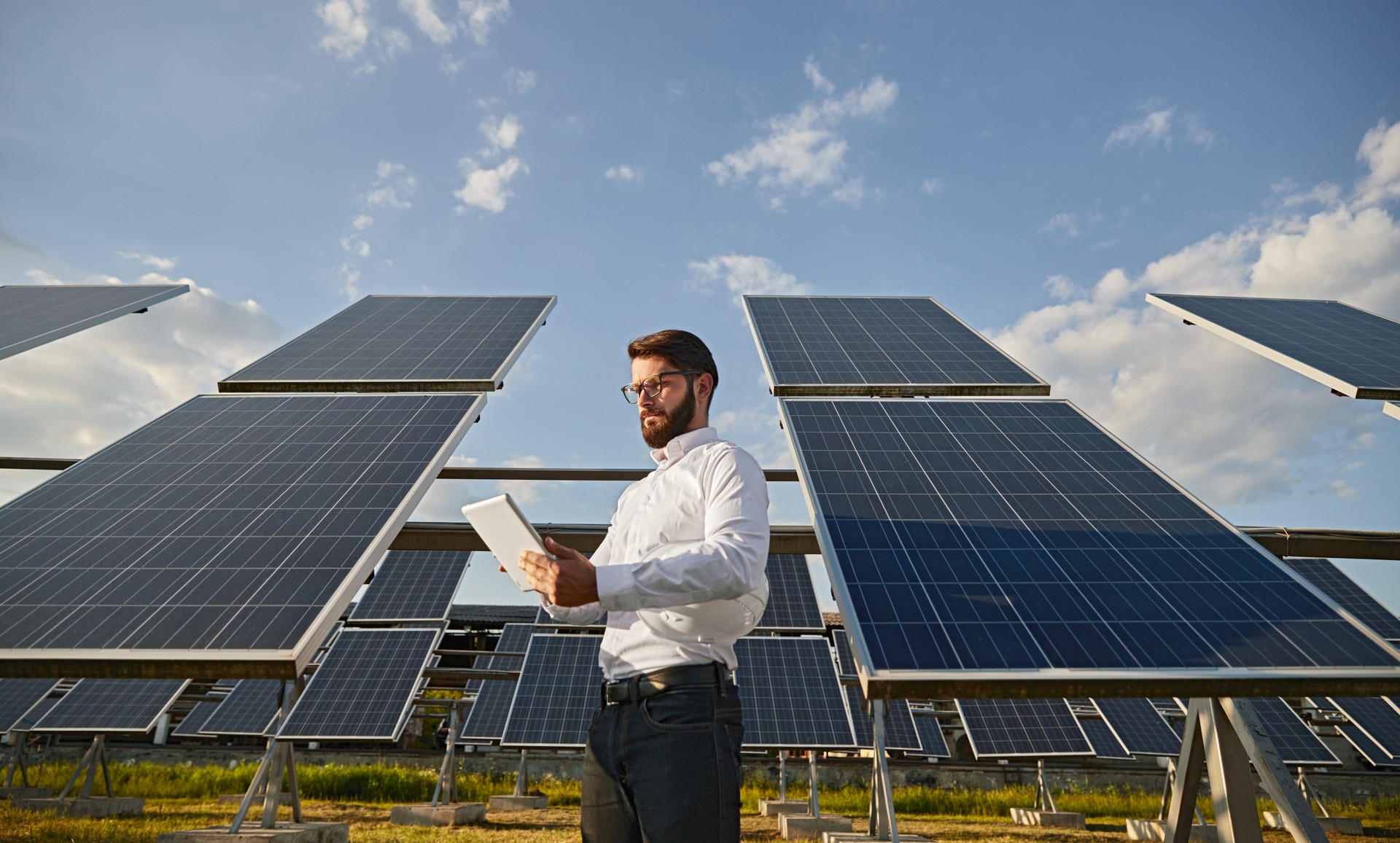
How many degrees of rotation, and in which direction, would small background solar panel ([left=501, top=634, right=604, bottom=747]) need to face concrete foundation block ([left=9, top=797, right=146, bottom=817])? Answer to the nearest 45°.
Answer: approximately 90° to its right

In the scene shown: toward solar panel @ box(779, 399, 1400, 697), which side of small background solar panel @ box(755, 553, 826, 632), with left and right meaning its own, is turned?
front

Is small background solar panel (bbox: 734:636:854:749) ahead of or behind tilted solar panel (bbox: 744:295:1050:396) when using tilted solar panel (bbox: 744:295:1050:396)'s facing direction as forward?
behind

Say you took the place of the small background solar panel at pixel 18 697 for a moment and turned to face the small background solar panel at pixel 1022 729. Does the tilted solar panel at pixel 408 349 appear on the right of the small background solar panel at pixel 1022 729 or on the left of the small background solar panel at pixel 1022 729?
right

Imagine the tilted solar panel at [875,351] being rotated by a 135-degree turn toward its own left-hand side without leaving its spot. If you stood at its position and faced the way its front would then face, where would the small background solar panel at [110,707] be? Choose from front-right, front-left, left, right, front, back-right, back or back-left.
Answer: back-left

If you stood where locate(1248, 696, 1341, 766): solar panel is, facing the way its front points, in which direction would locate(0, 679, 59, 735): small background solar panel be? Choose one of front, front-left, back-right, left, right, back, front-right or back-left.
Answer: front-right

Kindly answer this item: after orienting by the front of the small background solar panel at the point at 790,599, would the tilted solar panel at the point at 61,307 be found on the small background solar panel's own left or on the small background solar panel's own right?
on the small background solar panel's own right
